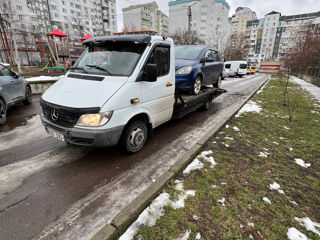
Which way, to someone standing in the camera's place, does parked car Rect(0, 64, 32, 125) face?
facing away from the viewer and to the right of the viewer

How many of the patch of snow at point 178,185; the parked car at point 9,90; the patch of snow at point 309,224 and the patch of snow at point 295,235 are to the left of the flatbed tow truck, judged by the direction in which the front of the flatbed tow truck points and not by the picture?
3

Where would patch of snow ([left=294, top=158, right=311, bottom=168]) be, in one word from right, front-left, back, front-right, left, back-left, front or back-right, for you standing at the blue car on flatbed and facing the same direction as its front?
left

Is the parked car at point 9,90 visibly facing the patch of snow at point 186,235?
no

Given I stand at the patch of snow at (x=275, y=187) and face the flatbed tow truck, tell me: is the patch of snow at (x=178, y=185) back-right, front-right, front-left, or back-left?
front-left

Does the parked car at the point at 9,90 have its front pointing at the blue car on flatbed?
no

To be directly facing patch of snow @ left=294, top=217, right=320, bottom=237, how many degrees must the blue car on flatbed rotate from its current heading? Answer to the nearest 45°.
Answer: approximately 45° to its left

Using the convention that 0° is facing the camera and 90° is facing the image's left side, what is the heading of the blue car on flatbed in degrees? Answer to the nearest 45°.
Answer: approximately 45°

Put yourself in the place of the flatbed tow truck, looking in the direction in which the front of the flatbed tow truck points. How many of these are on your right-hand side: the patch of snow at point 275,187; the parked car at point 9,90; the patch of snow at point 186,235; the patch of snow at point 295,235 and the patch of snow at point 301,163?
1

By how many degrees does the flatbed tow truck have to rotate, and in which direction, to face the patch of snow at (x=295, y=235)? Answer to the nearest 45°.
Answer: approximately 90° to its left

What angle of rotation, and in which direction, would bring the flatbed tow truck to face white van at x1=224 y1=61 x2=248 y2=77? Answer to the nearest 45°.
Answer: approximately 180°

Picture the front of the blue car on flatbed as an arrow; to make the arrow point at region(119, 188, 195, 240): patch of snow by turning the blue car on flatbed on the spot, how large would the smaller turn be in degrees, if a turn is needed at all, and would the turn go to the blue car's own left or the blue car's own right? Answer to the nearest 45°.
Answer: approximately 45° to the blue car's own left

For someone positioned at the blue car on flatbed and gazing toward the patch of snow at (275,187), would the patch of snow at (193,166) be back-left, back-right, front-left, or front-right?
front-right

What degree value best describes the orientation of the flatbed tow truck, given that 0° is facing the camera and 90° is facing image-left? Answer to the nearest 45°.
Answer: approximately 45°

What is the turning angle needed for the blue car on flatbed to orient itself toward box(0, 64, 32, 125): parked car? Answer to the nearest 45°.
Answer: approximately 45° to its right

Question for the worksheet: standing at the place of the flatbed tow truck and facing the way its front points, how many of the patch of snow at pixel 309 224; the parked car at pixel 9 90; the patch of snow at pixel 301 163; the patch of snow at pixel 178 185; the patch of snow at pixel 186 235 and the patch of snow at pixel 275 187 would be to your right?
1
